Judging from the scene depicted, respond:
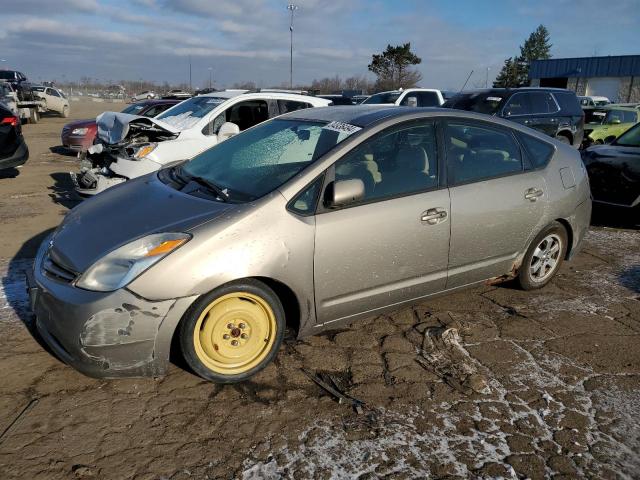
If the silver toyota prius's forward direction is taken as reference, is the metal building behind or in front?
behind

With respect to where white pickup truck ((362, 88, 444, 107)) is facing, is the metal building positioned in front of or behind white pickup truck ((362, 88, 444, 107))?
behind

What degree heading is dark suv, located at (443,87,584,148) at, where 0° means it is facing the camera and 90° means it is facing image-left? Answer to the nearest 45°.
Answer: approximately 45°

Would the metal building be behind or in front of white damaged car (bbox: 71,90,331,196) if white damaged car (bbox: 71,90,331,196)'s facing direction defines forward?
behind

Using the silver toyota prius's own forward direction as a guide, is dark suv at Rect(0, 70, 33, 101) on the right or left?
on its right

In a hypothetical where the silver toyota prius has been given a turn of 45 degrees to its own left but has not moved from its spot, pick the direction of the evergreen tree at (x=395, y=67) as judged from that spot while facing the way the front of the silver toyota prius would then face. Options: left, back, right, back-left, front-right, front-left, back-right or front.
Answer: back

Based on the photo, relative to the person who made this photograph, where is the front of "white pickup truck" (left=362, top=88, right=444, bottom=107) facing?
facing the viewer and to the left of the viewer

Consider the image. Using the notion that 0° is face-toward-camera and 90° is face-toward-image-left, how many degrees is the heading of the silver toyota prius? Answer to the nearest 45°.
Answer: approximately 45°

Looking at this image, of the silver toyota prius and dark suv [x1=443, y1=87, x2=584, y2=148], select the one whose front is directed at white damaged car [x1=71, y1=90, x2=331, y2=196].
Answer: the dark suv
